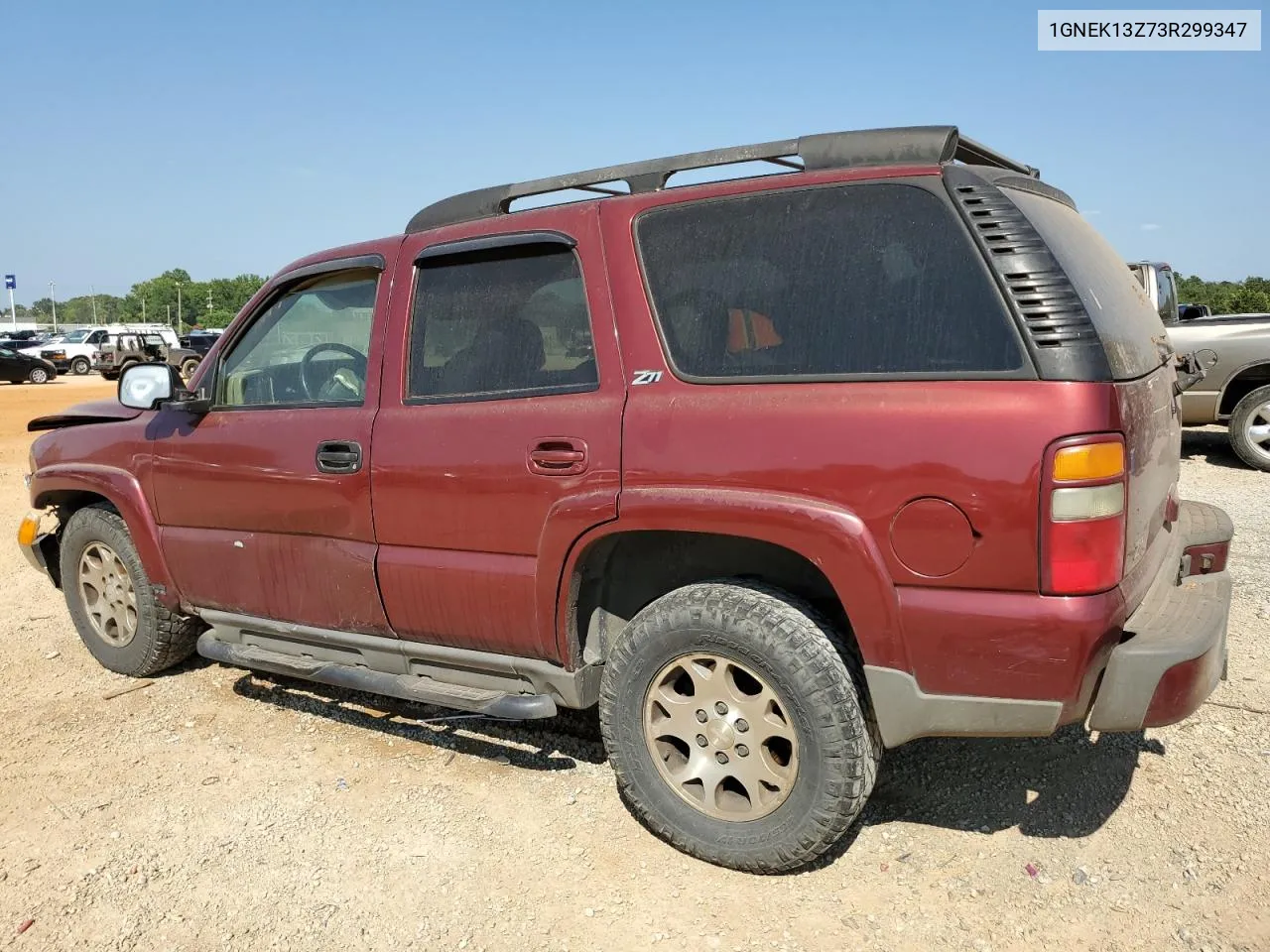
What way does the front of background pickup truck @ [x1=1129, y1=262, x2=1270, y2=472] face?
to the viewer's left

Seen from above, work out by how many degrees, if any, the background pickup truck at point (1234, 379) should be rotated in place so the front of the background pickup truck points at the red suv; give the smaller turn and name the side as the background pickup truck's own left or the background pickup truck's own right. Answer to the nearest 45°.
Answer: approximately 90° to the background pickup truck's own left

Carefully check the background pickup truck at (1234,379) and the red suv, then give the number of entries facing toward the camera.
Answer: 0

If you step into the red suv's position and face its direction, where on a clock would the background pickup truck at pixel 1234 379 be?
The background pickup truck is roughly at 3 o'clock from the red suv.

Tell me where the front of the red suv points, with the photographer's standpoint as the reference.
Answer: facing away from the viewer and to the left of the viewer
